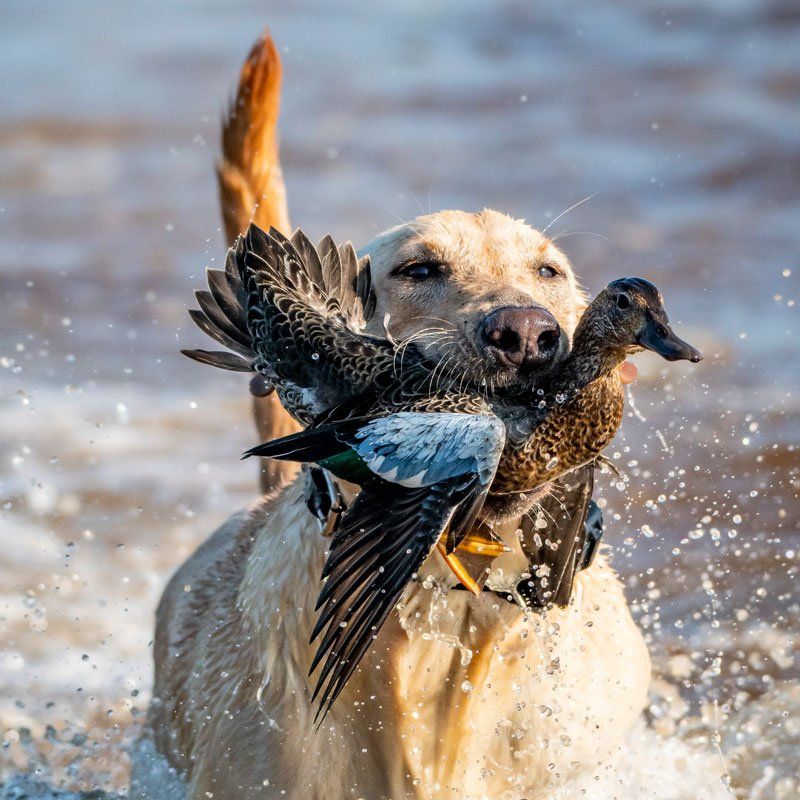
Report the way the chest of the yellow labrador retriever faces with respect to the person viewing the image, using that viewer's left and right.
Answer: facing the viewer and to the right of the viewer
